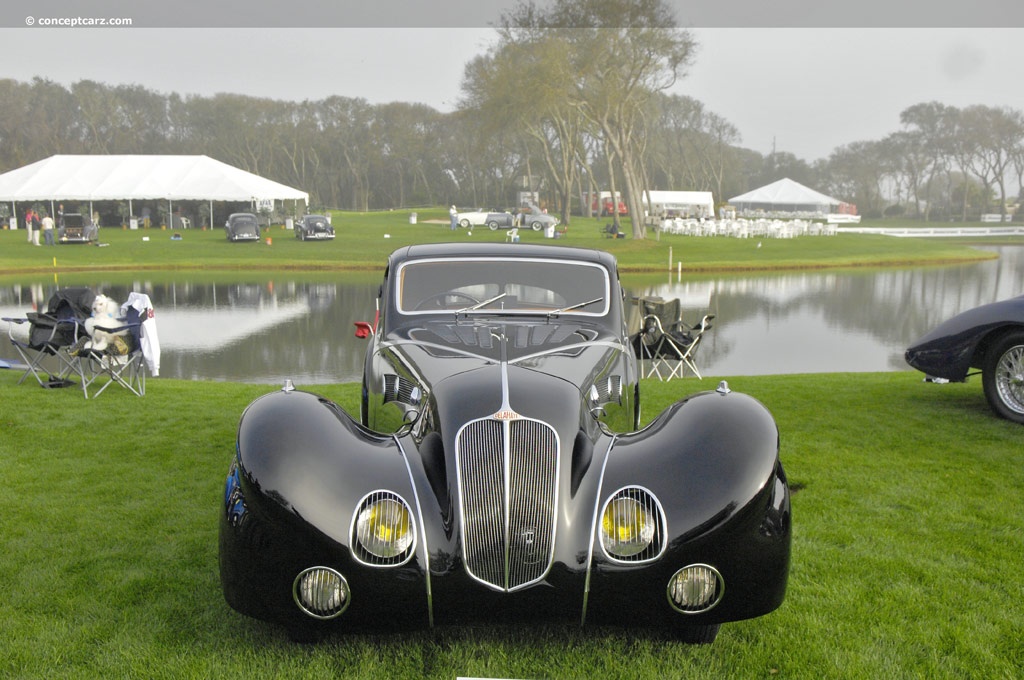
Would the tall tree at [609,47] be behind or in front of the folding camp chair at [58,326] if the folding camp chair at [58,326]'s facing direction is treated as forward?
behind

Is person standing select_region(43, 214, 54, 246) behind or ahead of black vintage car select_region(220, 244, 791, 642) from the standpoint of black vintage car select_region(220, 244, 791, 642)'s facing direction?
behind

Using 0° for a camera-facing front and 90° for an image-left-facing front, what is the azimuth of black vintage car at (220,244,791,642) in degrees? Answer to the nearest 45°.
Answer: approximately 0°

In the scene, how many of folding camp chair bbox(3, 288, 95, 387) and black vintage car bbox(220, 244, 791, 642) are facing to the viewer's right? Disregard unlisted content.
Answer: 0

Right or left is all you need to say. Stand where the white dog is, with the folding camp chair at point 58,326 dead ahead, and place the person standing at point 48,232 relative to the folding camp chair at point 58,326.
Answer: right

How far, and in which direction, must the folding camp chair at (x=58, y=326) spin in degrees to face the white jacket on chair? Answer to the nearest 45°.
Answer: approximately 90° to its left

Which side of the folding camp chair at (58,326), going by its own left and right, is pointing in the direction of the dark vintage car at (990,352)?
left

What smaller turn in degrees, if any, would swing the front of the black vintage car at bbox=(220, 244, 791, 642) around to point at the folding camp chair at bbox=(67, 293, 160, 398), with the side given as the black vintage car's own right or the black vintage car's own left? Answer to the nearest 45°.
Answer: approximately 135° to the black vintage car's own right

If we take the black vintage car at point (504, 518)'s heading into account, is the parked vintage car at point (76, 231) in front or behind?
behind

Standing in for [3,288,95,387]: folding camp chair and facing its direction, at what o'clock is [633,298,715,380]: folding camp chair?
[633,298,715,380]: folding camp chair is roughly at 8 o'clock from [3,288,95,387]: folding camp chair.

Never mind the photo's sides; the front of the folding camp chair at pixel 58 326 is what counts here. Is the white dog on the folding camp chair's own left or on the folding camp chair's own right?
on the folding camp chair's own left

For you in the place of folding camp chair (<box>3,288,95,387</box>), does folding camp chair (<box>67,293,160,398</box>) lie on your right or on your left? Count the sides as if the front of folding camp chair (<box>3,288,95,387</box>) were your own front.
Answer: on your left
